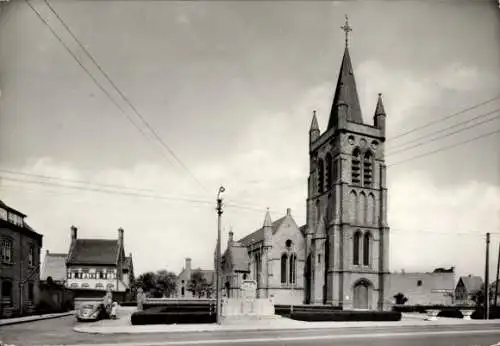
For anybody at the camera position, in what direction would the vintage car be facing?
facing the viewer and to the left of the viewer

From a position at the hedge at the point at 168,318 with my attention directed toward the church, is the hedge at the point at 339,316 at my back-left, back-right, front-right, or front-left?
front-right

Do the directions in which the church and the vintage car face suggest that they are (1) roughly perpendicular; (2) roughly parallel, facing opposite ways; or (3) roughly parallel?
roughly perpendicular

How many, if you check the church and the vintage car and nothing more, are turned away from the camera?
0

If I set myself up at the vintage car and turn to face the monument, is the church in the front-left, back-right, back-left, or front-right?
front-left

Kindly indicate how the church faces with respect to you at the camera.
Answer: facing the viewer and to the right of the viewer

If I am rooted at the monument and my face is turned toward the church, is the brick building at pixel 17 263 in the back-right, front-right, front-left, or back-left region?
back-left

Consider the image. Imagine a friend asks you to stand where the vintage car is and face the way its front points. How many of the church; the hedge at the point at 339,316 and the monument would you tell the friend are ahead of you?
0

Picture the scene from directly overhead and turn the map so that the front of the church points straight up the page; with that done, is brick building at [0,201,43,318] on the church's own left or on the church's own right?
on the church's own right

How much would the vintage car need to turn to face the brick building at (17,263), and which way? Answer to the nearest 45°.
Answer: approximately 90° to its right

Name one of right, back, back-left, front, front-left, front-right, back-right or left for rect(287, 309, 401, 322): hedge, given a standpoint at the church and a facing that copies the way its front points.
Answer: front-right
